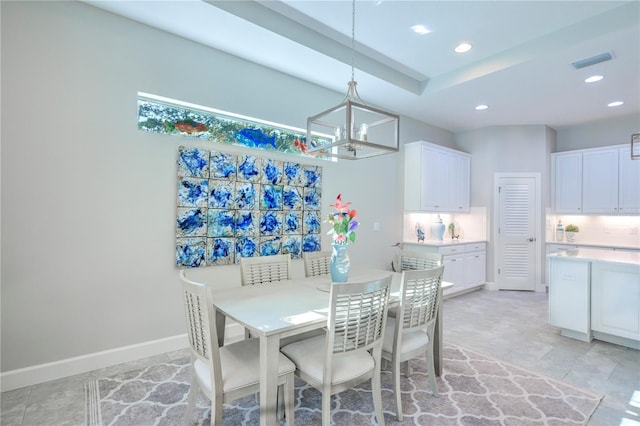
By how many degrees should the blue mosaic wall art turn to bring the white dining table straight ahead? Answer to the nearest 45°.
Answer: approximately 45° to its right

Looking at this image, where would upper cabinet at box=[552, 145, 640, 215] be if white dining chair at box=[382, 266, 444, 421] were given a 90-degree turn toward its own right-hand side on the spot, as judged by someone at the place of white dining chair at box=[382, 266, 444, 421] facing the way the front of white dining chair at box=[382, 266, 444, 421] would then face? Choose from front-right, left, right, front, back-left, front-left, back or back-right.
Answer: front

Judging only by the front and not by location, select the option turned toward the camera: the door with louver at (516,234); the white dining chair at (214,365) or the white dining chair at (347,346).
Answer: the door with louver

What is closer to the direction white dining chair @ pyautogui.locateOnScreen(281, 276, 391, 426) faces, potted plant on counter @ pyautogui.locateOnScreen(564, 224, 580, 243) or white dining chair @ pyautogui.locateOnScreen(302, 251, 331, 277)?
the white dining chair

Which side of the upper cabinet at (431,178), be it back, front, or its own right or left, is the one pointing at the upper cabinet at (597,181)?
left

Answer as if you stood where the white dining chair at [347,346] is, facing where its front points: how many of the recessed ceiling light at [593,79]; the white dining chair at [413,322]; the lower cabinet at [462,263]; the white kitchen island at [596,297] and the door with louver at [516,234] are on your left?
0

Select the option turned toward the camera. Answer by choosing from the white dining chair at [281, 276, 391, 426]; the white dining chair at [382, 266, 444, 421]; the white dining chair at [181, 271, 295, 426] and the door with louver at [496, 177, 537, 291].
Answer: the door with louver

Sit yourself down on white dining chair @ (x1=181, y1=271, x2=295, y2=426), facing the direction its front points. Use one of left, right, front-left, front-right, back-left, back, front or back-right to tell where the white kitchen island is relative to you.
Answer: front-right

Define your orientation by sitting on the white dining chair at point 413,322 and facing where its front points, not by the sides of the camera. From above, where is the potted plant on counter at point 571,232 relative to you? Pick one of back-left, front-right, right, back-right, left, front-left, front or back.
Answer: right

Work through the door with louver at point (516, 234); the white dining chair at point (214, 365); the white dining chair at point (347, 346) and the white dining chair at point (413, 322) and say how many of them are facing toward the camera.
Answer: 1

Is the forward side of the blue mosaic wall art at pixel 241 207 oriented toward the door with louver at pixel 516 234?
no

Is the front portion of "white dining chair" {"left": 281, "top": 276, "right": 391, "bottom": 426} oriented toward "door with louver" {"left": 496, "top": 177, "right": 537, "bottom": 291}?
no

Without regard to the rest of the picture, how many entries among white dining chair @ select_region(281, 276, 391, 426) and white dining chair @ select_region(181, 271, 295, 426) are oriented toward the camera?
0

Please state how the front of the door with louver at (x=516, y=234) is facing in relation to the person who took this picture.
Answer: facing the viewer

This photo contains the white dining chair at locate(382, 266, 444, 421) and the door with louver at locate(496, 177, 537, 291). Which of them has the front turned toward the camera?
the door with louver

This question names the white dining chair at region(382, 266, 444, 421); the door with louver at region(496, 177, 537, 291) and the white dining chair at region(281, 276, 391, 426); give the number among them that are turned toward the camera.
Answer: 1

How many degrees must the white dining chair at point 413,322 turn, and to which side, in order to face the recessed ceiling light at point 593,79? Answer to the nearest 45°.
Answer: approximately 90° to its right

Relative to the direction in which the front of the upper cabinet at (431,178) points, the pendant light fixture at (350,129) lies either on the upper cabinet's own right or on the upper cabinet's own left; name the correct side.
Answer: on the upper cabinet's own right

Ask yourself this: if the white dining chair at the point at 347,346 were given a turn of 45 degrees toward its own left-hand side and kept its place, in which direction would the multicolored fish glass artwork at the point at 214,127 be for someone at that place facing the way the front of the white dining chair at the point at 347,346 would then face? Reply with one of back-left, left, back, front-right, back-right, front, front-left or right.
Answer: front-right

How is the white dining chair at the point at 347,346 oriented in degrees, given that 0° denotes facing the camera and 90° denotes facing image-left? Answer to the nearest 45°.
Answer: approximately 135°
